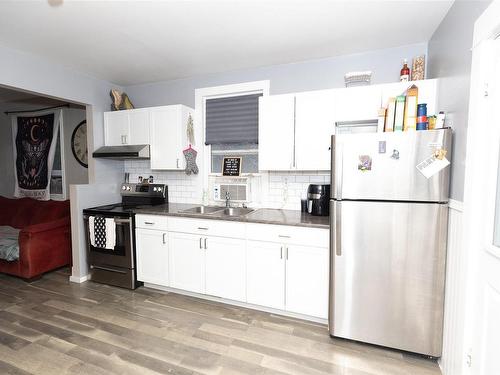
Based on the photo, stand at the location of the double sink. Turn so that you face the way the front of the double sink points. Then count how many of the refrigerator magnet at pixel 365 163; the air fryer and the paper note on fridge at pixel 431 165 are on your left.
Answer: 3

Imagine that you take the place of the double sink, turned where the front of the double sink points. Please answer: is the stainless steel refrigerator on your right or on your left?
on your left

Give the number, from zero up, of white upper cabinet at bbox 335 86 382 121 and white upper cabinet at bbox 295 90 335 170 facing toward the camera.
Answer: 2

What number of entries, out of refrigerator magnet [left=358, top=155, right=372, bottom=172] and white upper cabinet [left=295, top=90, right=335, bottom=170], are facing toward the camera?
2

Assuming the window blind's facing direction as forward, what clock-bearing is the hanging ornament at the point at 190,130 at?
The hanging ornament is roughly at 2 o'clock from the window blind.

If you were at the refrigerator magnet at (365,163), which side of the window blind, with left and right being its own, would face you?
left
